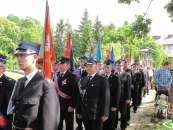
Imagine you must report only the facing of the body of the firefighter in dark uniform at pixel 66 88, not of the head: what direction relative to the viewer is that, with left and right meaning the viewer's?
facing the viewer and to the left of the viewer

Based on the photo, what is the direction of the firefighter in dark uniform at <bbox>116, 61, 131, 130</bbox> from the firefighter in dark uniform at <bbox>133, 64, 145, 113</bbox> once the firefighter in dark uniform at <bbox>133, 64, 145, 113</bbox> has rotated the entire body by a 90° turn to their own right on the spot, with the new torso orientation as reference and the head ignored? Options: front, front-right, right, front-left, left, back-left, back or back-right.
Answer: back-left

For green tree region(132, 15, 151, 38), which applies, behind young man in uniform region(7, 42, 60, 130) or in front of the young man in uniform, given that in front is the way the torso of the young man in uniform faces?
behind

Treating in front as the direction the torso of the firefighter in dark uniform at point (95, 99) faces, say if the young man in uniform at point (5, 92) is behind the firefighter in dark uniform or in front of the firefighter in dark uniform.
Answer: in front

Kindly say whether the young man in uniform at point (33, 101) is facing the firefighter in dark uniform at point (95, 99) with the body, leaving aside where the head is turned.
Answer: no

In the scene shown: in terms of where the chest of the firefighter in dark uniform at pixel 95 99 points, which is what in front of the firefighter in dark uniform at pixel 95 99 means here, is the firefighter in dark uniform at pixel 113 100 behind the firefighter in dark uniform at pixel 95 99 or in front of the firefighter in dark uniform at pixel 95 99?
behind

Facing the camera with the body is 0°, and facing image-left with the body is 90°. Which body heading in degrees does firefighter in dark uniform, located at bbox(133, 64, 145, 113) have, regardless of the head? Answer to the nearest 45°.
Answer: approximately 45°

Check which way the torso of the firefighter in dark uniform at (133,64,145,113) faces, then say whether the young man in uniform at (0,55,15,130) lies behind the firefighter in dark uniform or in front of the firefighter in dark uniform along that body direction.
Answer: in front

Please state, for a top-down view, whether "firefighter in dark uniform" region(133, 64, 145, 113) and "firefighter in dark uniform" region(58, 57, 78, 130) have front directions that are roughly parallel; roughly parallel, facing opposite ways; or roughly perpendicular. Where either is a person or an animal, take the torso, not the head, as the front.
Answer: roughly parallel
